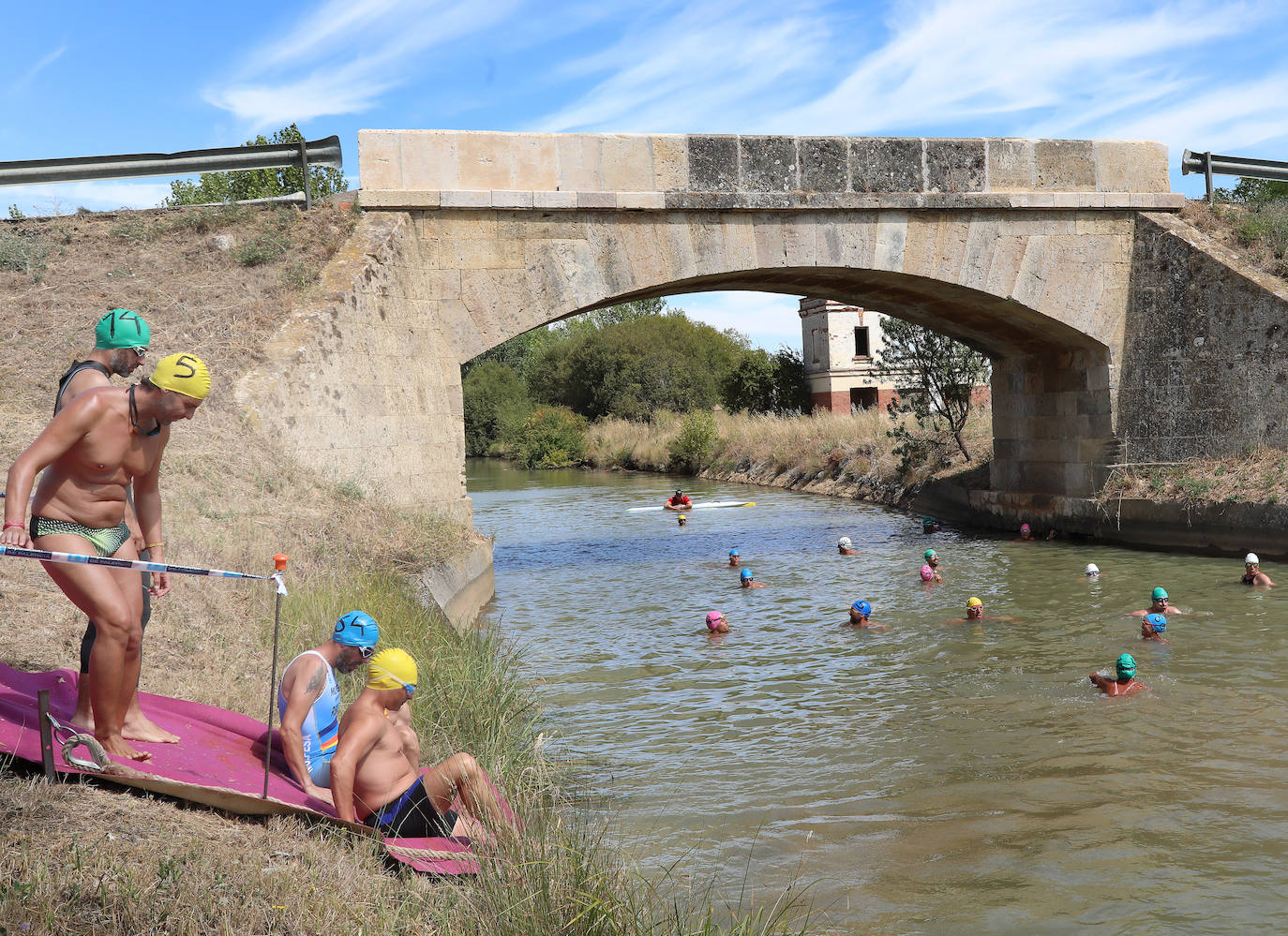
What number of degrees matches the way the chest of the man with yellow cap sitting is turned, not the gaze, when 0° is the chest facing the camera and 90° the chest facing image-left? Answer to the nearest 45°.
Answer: approximately 270°

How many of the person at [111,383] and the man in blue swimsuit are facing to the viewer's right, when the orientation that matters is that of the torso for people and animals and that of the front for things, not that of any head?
2

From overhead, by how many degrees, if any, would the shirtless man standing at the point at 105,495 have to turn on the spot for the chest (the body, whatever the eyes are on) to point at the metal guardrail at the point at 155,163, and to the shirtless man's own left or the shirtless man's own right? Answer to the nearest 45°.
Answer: approximately 135° to the shirtless man's own left

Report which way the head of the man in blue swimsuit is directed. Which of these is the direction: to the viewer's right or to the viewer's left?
to the viewer's right

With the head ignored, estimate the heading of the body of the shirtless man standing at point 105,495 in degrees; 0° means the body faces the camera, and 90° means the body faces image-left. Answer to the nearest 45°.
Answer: approximately 315°

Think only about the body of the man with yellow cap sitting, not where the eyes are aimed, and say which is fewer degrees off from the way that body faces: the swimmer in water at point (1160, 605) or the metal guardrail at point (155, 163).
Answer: the swimmer in water

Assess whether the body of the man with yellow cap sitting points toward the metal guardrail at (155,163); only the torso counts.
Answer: no

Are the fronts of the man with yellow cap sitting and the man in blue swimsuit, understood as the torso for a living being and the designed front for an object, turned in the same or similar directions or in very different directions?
same or similar directions

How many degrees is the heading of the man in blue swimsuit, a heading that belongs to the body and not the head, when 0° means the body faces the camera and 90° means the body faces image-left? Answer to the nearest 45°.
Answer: approximately 270°

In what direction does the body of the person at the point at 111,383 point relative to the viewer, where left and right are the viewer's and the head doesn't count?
facing to the right of the viewer

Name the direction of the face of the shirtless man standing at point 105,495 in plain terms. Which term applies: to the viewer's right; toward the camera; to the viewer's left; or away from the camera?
to the viewer's right

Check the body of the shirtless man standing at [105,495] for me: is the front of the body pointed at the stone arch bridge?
no

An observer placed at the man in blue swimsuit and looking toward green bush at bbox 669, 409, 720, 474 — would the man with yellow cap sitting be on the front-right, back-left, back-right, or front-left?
back-right

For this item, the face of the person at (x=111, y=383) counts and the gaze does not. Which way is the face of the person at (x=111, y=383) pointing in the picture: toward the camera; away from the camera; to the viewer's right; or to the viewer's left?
to the viewer's right

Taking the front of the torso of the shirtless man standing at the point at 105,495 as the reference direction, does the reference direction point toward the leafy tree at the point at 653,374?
no
